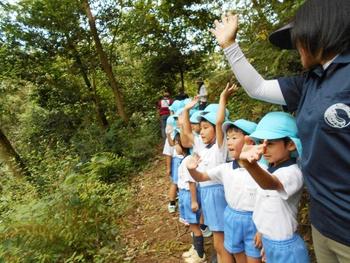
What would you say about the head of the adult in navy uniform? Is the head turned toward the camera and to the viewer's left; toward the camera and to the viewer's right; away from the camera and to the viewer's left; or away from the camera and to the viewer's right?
away from the camera and to the viewer's left

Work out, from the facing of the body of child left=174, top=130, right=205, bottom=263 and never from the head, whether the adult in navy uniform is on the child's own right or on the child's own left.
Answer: on the child's own left

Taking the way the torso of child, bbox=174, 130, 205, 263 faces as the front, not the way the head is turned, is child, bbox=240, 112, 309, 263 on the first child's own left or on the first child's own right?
on the first child's own left

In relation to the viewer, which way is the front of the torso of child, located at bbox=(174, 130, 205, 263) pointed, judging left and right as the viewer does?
facing to the left of the viewer

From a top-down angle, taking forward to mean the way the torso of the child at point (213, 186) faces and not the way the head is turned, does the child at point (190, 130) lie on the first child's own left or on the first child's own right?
on the first child's own right
